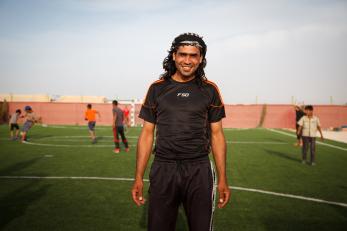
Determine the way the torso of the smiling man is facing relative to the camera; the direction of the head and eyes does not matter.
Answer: toward the camera

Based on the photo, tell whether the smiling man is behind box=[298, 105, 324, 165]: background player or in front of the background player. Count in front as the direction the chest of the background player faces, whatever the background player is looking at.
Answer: in front

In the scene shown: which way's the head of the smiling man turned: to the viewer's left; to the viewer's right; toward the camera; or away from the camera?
toward the camera

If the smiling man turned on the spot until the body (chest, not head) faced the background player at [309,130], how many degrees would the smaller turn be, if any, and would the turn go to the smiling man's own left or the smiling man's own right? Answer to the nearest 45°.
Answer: approximately 135° to the smiling man's own left

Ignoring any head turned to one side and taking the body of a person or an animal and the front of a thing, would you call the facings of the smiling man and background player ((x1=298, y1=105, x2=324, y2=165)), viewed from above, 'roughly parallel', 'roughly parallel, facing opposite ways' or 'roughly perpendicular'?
roughly parallel

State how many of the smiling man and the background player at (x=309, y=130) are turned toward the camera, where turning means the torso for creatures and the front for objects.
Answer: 2

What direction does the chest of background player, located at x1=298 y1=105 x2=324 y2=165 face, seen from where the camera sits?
toward the camera
